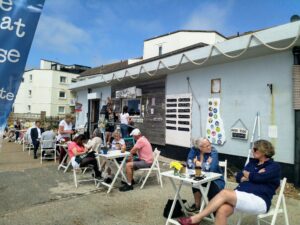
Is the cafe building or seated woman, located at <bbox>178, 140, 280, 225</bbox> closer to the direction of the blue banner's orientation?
the seated woman

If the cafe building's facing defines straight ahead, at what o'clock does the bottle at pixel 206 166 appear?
The bottle is roughly at 11 o'clock from the cafe building.

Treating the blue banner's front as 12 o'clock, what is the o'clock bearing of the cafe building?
The cafe building is roughly at 8 o'clock from the blue banner.

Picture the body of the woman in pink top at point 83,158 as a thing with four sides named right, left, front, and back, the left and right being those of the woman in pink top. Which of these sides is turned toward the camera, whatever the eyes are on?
right

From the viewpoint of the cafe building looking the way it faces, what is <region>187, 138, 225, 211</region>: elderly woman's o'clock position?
The elderly woman is roughly at 11 o'clock from the cafe building.

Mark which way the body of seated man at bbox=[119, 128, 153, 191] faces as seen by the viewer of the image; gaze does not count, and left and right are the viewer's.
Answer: facing to the left of the viewer

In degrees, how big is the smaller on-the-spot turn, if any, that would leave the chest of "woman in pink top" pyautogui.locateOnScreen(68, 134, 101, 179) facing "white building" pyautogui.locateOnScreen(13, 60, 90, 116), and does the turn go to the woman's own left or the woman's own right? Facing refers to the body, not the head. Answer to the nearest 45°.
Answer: approximately 90° to the woman's own left

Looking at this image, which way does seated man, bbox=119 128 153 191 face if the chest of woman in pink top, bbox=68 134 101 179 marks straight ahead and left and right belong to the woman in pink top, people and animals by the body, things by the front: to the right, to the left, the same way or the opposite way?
the opposite way

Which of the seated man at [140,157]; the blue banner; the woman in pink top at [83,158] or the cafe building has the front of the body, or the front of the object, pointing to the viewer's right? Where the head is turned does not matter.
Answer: the woman in pink top

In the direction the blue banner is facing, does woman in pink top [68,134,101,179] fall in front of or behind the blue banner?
behind

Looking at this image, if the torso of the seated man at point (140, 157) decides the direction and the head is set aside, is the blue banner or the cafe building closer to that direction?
the blue banner

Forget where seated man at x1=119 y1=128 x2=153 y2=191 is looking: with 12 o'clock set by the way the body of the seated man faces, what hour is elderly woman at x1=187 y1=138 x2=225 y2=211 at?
The elderly woman is roughly at 8 o'clock from the seated man.
